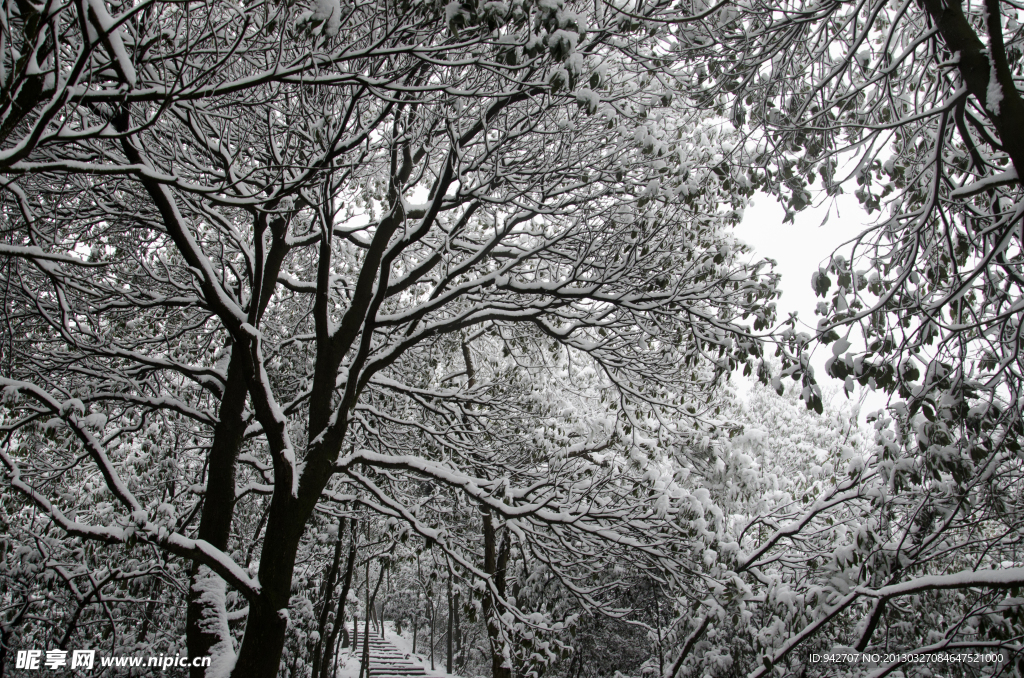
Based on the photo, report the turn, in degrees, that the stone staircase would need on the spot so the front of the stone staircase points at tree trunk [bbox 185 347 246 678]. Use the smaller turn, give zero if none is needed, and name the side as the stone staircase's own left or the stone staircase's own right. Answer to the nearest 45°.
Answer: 0° — it already faces it

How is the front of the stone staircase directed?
toward the camera
